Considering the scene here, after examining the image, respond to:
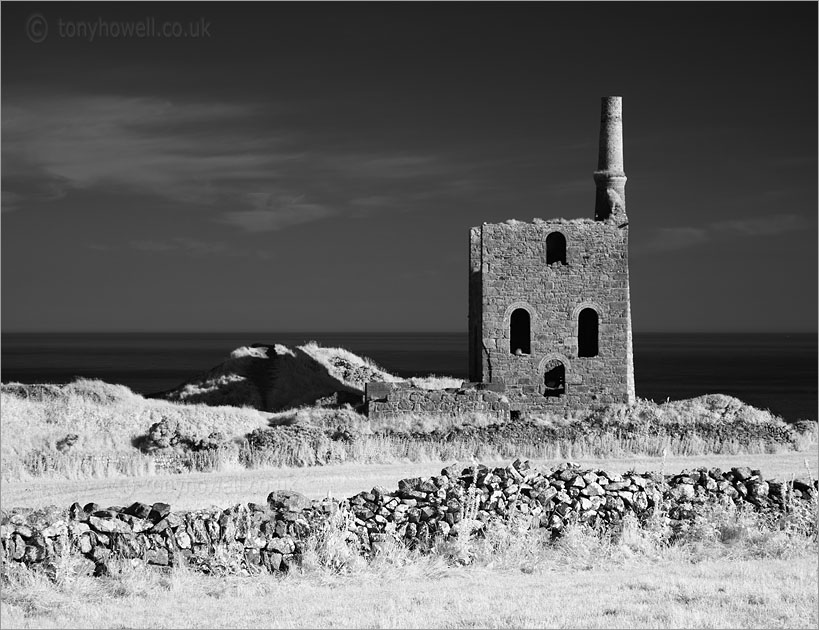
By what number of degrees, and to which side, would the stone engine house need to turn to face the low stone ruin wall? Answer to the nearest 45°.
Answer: approximately 45° to its right

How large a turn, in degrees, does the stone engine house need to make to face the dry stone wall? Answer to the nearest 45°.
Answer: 0° — it already faces it

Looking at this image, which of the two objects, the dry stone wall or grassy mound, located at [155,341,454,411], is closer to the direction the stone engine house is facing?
the dry stone wall

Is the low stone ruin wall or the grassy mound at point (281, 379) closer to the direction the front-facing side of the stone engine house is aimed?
the low stone ruin wall

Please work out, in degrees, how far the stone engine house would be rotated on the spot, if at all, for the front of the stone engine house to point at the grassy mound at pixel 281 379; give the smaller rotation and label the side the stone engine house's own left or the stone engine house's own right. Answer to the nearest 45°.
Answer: approximately 135° to the stone engine house's own right

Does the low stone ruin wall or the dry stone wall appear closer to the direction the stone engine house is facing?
the dry stone wall

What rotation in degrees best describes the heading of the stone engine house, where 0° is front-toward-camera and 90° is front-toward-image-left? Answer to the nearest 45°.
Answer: approximately 0°
